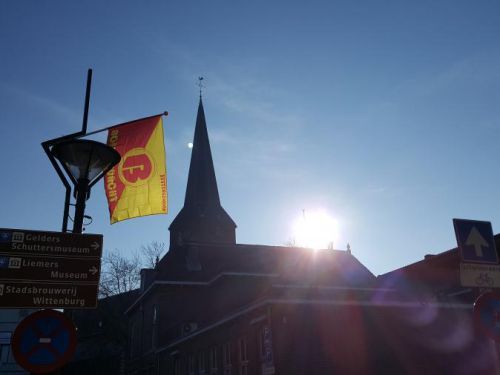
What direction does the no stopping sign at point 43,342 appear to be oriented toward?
toward the camera

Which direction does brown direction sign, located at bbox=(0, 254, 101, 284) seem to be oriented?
toward the camera

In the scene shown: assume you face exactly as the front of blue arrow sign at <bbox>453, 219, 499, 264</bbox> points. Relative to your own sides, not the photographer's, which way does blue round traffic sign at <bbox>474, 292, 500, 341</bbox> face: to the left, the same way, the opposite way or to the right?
the same way

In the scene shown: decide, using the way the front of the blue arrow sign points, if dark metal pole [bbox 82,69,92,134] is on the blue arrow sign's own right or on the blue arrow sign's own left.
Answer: on the blue arrow sign's own right

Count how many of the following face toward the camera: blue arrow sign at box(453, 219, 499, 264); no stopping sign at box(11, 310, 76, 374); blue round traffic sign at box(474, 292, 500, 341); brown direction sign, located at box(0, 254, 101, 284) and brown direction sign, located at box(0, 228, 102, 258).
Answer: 5

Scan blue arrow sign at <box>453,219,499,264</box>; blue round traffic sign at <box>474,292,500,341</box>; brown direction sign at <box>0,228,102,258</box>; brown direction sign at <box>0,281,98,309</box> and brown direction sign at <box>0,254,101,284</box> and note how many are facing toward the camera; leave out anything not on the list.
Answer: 5

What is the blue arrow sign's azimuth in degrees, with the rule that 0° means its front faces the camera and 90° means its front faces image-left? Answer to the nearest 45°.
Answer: approximately 0°
